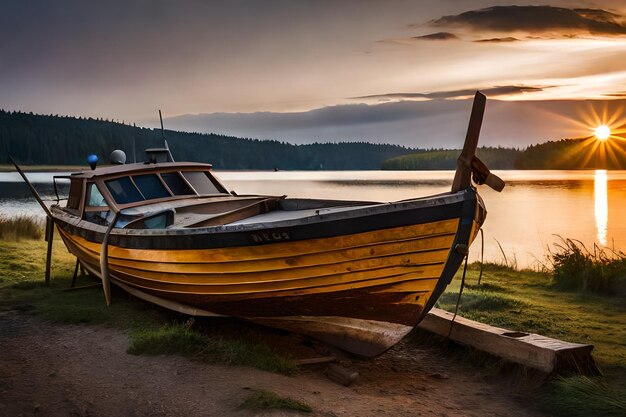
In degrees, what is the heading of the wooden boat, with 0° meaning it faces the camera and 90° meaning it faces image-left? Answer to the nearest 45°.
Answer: approximately 315°
